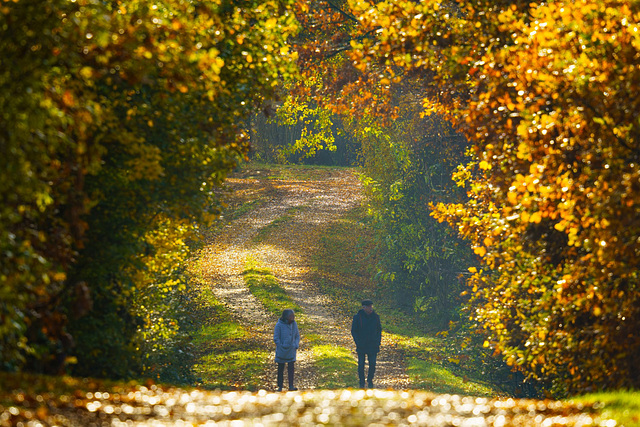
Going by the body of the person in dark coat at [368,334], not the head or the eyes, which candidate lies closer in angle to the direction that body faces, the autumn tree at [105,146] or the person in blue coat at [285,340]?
the autumn tree
